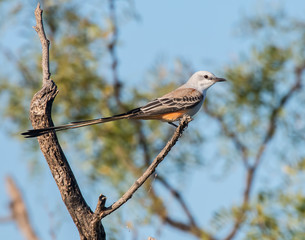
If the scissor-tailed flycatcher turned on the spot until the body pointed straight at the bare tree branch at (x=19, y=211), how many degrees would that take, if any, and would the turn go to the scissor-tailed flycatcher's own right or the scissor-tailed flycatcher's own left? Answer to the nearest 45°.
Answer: approximately 135° to the scissor-tailed flycatcher's own left

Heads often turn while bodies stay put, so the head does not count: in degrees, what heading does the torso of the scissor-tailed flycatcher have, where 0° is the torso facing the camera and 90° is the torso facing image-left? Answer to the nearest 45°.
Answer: approximately 270°
